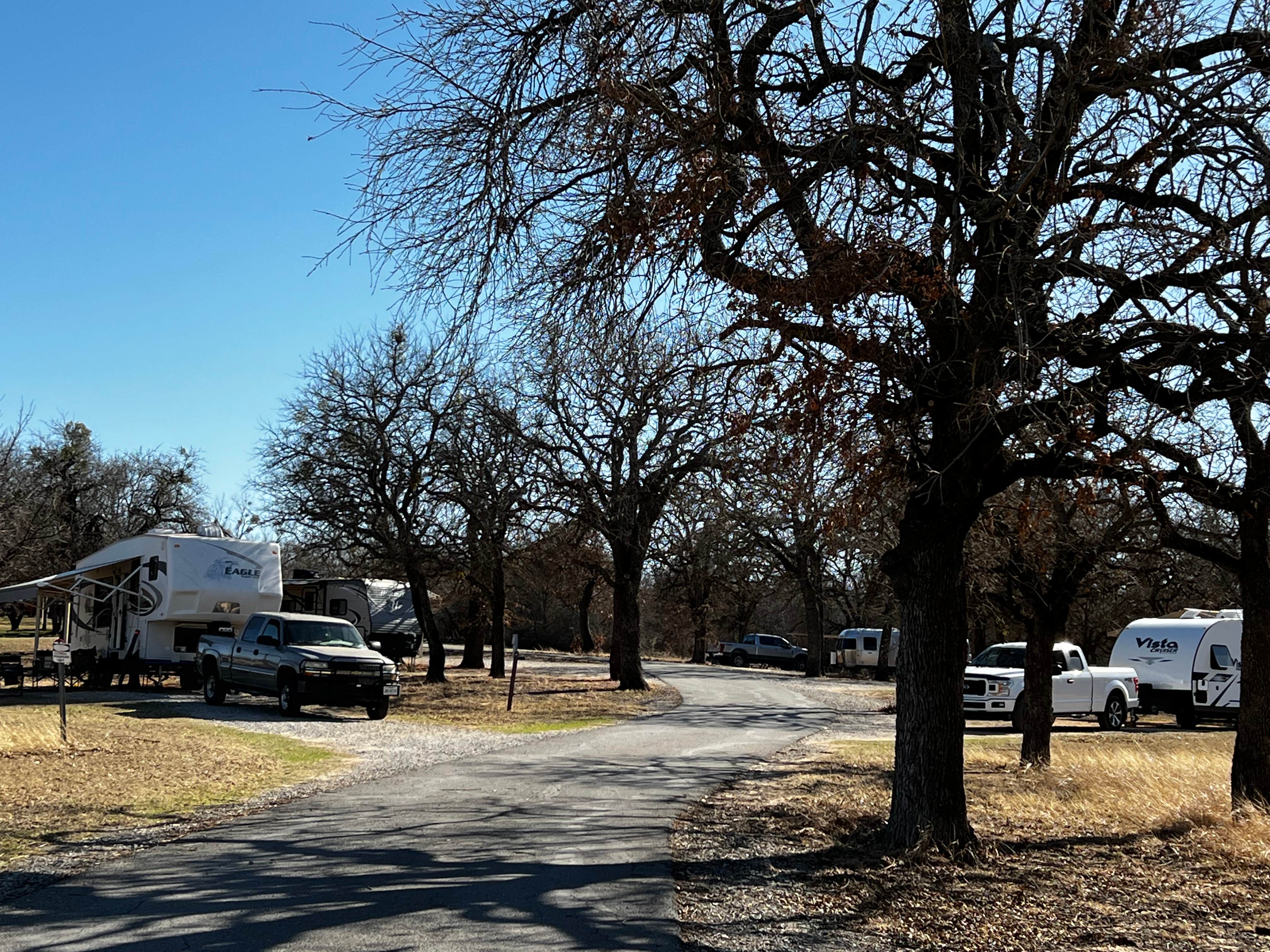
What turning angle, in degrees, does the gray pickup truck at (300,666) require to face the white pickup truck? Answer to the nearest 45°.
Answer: approximately 45° to its left

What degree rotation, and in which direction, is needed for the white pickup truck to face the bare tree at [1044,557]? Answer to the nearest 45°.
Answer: approximately 45° to its left

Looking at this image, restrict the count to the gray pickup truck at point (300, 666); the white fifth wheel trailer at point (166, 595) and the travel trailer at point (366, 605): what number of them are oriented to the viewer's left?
0

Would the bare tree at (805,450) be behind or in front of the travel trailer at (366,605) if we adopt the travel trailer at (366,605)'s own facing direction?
in front

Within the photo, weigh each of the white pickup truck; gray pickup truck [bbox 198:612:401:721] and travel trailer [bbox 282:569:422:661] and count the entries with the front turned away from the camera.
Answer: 0

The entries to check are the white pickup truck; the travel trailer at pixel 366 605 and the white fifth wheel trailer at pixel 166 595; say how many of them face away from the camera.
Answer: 0

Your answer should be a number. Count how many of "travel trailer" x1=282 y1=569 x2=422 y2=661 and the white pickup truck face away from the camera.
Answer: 0

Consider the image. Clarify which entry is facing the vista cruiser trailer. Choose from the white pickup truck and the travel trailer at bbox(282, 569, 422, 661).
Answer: the travel trailer

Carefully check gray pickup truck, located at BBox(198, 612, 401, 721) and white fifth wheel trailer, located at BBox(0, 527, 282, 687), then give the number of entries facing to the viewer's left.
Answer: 0

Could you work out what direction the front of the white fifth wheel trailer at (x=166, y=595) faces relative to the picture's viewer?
facing the viewer and to the right of the viewer

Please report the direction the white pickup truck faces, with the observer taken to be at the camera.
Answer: facing the viewer and to the left of the viewer

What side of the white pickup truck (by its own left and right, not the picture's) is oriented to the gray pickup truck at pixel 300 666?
front

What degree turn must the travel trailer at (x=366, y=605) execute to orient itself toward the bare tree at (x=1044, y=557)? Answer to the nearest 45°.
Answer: approximately 45° to its right
